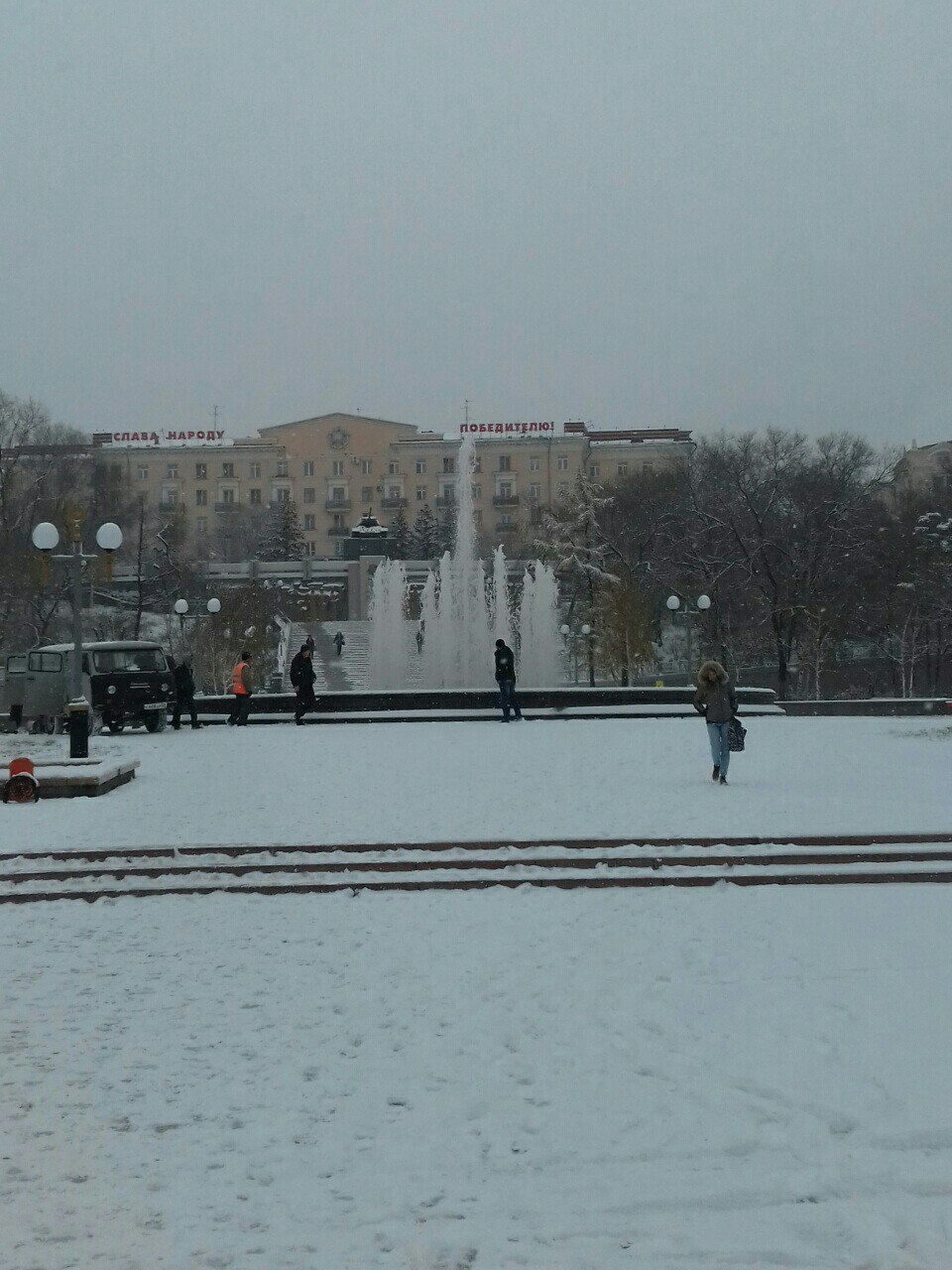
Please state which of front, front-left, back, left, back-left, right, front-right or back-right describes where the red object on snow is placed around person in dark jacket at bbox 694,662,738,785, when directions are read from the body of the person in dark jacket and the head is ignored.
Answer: right

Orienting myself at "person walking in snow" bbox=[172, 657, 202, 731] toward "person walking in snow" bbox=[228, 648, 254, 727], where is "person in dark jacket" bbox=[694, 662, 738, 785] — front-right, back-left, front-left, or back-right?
front-right

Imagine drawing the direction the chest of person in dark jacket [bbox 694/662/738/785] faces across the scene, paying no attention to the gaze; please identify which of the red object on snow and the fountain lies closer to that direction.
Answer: the red object on snow

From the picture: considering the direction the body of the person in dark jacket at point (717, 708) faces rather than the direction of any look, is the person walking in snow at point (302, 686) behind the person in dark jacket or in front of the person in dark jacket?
behind

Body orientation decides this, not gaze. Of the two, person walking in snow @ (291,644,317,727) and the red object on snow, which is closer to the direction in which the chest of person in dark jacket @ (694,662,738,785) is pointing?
the red object on snow

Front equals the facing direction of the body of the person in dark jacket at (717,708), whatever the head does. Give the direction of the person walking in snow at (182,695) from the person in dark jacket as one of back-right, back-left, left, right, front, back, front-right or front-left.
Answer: back-right

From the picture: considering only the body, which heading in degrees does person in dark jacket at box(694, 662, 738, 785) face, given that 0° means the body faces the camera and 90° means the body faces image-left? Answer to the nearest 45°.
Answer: approximately 0°

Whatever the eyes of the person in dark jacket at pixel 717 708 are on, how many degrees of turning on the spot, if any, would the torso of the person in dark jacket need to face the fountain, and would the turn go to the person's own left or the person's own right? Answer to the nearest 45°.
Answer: approximately 180°

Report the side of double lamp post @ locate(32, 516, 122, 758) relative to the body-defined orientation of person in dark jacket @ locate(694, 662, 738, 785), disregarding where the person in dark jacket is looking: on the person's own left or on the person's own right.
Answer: on the person's own right
